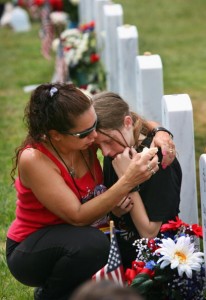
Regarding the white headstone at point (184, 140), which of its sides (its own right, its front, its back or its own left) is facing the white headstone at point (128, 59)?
right

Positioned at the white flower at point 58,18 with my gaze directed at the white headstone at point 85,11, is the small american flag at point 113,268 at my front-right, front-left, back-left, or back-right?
back-right

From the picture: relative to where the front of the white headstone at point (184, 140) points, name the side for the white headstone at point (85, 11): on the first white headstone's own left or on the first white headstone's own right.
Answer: on the first white headstone's own right

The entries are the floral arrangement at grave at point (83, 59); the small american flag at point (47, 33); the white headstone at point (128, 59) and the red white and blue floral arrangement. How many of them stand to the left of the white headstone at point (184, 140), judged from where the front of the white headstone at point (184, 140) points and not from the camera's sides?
1

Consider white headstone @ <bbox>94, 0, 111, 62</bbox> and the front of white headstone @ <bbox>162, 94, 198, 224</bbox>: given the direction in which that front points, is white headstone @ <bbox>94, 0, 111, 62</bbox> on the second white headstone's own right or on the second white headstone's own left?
on the second white headstone's own right

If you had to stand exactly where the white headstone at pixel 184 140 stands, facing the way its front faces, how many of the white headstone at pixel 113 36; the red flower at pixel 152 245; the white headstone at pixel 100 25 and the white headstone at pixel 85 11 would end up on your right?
3

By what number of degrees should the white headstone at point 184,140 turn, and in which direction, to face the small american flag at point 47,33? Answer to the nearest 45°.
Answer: approximately 90° to its right

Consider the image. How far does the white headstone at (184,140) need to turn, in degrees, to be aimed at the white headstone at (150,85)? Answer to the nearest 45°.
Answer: approximately 90° to its right

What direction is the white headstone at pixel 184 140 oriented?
to the viewer's left

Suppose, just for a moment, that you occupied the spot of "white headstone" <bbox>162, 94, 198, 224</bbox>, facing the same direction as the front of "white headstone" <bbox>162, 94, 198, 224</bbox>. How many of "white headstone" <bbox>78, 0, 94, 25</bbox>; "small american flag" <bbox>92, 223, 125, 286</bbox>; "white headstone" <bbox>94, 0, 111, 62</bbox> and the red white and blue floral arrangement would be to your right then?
2

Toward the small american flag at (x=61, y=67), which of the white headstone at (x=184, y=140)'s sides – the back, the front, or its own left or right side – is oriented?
right

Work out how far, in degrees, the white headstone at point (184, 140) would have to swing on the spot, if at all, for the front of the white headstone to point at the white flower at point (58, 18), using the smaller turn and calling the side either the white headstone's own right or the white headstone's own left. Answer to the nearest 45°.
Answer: approximately 90° to the white headstone's own right

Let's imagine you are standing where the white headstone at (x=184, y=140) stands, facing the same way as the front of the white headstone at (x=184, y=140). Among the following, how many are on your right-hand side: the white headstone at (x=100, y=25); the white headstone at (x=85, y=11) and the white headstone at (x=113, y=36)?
3

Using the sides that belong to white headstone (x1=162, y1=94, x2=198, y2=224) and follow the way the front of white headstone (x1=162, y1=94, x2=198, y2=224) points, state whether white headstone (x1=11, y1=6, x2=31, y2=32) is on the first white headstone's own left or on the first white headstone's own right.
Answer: on the first white headstone's own right
